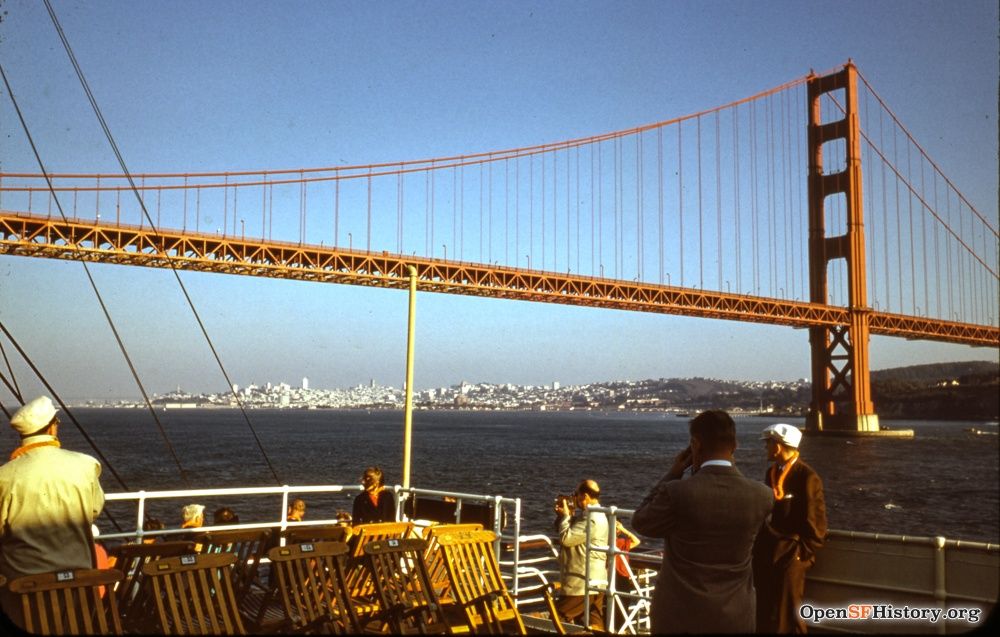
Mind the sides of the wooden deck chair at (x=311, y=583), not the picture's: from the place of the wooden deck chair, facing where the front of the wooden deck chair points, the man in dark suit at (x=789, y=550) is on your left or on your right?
on your right

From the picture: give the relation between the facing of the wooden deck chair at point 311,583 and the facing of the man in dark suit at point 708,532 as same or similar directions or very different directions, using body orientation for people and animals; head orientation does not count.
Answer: same or similar directions

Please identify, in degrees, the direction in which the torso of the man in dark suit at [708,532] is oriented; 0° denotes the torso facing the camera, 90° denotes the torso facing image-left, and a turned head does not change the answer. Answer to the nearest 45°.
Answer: approximately 180°

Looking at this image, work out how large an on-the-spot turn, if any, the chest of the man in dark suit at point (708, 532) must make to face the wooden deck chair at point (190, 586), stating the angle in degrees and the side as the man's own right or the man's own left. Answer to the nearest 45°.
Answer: approximately 90° to the man's own left

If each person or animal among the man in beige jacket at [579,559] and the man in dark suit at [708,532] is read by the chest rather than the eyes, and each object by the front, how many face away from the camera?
1

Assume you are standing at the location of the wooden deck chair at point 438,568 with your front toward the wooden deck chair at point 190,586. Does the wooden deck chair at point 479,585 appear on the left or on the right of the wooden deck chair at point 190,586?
left

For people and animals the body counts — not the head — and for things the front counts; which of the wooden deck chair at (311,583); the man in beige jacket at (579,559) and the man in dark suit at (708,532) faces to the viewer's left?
the man in beige jacket

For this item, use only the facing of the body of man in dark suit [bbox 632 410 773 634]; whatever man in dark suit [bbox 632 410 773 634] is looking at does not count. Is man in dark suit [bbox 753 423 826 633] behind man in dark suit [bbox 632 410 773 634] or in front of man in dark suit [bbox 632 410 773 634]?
in front

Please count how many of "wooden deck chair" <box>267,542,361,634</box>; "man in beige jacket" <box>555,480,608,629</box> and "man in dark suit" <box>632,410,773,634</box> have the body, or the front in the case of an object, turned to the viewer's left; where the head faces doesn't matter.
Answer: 1

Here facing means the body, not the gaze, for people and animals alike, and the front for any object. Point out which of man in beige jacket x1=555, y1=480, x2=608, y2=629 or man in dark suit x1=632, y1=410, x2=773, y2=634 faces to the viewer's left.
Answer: the man in beige jacket

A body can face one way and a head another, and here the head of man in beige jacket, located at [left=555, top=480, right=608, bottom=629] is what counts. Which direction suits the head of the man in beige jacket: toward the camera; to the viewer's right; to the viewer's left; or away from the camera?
to the viewer's left

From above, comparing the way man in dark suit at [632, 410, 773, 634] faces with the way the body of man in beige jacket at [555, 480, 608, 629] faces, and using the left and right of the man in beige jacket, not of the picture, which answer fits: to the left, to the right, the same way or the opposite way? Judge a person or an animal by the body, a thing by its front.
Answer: to the right

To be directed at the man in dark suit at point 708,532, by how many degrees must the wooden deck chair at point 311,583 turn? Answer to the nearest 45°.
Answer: approximately 90° to its right

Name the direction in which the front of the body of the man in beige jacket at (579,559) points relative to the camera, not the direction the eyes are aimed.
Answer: to the viewer's left

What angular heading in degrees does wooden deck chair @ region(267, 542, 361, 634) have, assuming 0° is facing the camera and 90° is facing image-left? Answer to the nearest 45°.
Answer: approximately 225°

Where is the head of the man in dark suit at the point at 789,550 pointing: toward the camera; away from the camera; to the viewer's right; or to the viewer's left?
to the viewer's left
